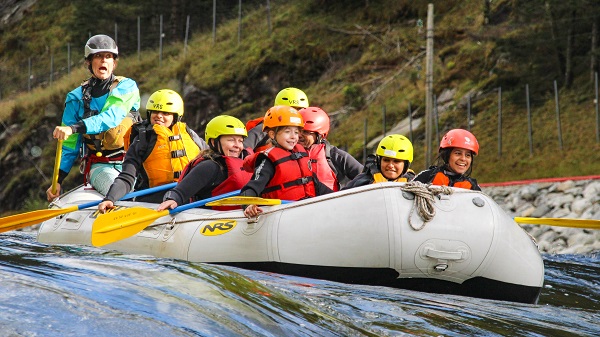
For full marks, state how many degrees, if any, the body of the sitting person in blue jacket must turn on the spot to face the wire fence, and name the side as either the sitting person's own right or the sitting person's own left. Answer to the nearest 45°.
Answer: approximately 135° to the sitting person's own left

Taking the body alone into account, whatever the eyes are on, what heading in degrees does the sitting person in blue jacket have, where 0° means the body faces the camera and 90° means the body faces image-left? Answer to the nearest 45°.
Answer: approximately 0°
